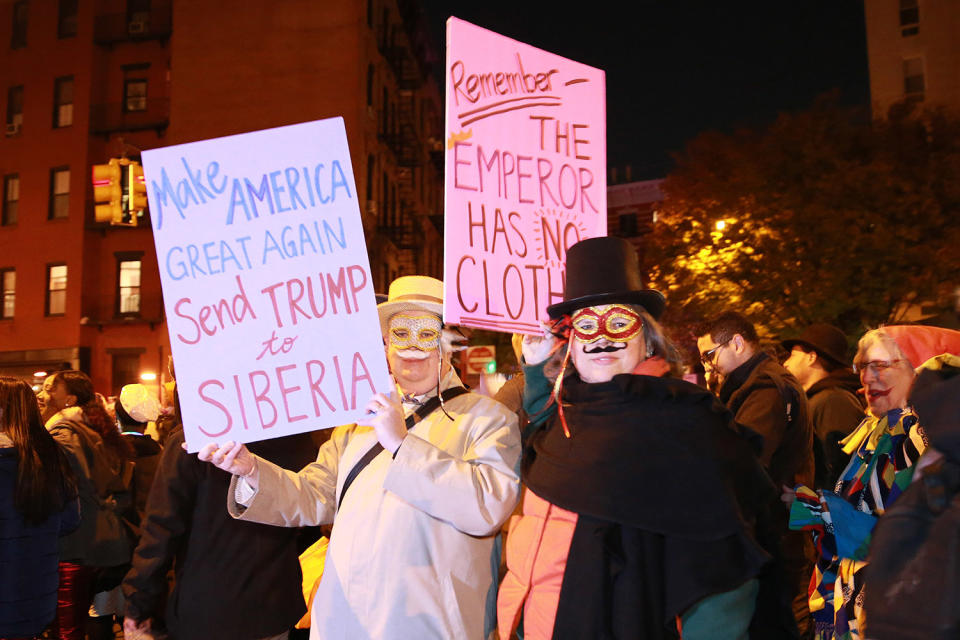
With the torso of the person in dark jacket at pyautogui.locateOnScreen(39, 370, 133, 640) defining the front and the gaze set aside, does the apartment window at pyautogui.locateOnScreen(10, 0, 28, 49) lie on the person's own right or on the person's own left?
on the person's own right

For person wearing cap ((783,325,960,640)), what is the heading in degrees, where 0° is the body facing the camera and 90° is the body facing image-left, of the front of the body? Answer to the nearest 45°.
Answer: approximately 45°

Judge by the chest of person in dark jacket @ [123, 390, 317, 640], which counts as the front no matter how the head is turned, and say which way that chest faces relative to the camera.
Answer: away from the camera

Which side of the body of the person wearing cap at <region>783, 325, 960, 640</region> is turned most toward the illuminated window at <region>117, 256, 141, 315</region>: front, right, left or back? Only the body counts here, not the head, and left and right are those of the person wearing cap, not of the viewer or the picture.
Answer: right

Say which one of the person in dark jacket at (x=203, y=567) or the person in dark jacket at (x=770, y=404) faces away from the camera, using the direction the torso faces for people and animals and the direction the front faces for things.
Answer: the person in dark jacket at (x=203, y=567)

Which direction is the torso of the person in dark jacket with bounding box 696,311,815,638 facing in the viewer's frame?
to the viewer's left

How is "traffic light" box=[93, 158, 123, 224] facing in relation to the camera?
to the viewer's left

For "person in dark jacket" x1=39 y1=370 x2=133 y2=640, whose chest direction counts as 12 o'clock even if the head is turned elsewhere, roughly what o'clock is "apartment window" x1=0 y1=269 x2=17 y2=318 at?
The apartment window is roughly at 3 o'clock from the person in dark jacket.

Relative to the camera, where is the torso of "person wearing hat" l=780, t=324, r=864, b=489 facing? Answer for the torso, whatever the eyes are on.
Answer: to the viewer's left

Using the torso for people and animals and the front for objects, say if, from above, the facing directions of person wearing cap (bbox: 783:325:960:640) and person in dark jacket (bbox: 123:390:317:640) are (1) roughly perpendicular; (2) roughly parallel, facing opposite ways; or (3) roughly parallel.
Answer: roughly perpendicular
